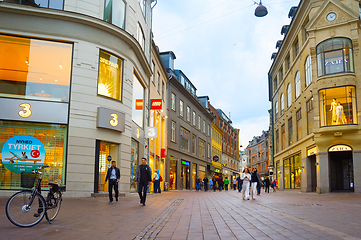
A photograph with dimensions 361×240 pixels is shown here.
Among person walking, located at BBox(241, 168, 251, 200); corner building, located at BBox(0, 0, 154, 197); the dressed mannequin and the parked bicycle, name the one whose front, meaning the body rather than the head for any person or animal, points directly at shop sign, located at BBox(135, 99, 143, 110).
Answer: the dressed mannequin

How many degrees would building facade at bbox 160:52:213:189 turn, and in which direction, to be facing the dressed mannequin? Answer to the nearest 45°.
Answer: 0° — it already faces it

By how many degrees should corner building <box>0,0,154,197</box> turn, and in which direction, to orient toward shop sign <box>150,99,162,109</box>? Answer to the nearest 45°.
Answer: approximately 90° to its left

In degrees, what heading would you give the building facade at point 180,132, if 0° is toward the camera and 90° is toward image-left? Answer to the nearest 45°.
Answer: approximately 315°

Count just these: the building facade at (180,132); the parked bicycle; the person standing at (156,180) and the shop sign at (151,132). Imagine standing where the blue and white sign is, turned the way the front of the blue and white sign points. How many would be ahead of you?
1

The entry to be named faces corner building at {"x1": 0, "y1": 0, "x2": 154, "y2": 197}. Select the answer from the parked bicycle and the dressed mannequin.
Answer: the dressed mannequin

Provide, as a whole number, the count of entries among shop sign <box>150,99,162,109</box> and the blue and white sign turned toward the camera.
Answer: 2

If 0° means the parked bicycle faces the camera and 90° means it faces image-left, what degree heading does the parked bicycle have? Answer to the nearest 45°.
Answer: approximately 45°

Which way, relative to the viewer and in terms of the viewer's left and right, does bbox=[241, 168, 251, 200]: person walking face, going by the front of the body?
facing the viewer

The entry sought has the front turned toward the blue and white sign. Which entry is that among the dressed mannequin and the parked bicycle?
the dressed mannequin

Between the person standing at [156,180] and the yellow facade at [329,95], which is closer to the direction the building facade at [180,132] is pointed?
the yellow facade

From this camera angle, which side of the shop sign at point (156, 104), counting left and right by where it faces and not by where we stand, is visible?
front

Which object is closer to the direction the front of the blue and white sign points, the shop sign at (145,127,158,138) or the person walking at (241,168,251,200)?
the person walking

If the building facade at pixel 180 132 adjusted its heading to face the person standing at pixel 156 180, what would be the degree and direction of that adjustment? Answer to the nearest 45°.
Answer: approximately 45° to its right

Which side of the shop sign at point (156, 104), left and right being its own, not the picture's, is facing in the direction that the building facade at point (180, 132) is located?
back
